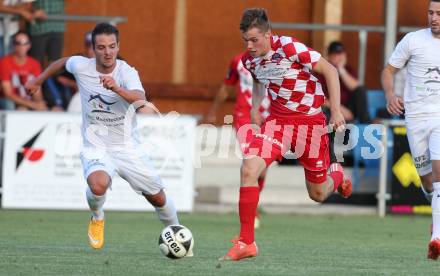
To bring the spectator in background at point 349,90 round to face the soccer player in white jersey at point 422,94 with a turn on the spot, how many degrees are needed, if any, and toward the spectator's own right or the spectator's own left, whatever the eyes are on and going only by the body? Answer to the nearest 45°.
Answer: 0° — they already face them

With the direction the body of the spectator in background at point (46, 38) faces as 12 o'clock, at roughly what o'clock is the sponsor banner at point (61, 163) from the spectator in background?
The sponsor banner is roughly at 12 o'clock from the spectator in background.

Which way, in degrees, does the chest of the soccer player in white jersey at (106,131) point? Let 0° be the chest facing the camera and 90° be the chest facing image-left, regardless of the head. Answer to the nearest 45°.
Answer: approximately 0°

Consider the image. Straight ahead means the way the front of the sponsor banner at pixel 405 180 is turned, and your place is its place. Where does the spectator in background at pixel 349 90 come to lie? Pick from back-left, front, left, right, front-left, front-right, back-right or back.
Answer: back-right

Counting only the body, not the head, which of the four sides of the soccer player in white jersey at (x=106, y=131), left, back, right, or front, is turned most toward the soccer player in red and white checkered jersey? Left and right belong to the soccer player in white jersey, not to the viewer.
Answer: left
